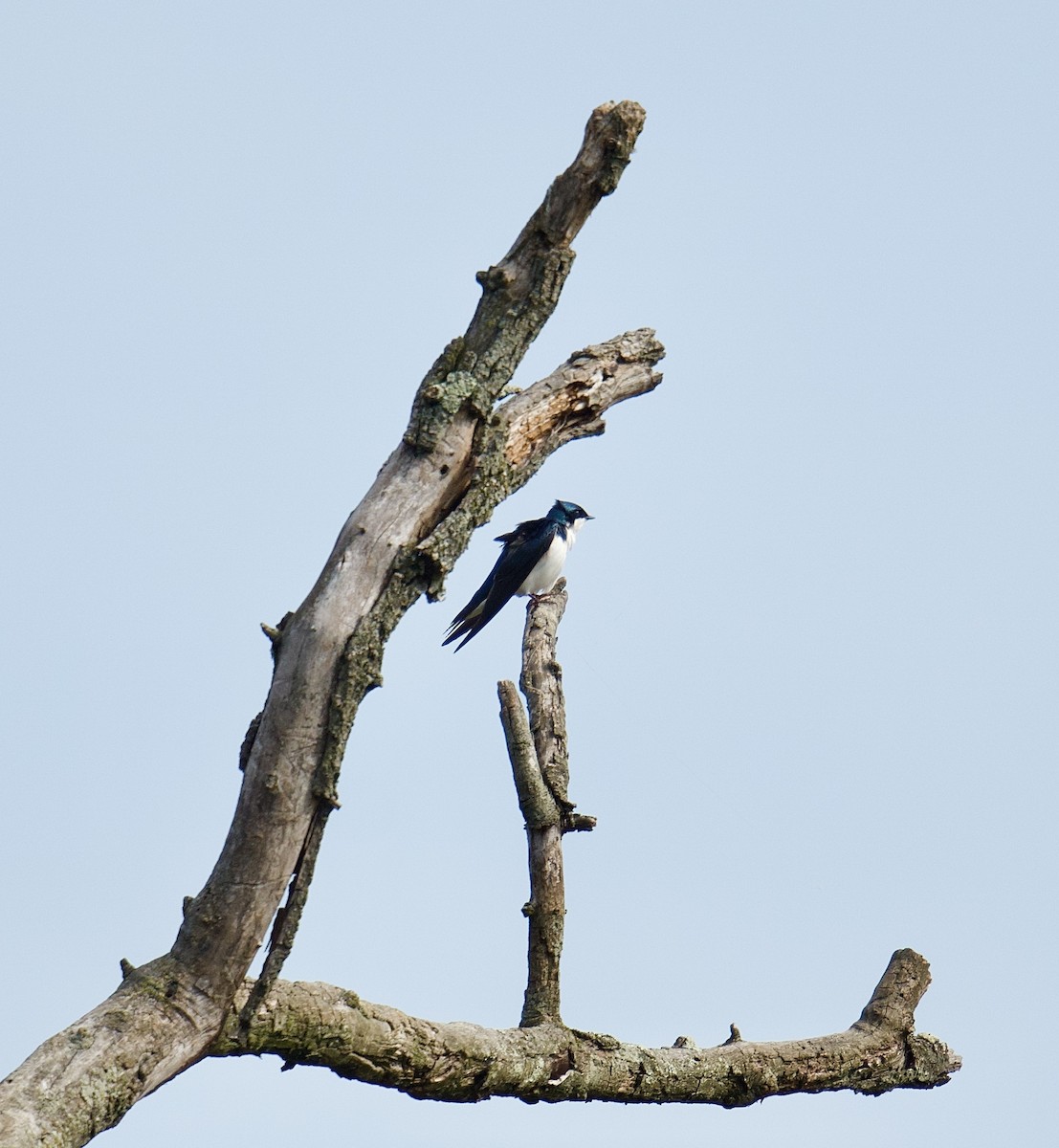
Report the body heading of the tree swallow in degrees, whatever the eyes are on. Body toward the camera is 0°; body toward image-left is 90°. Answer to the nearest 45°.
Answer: approximately 270°
